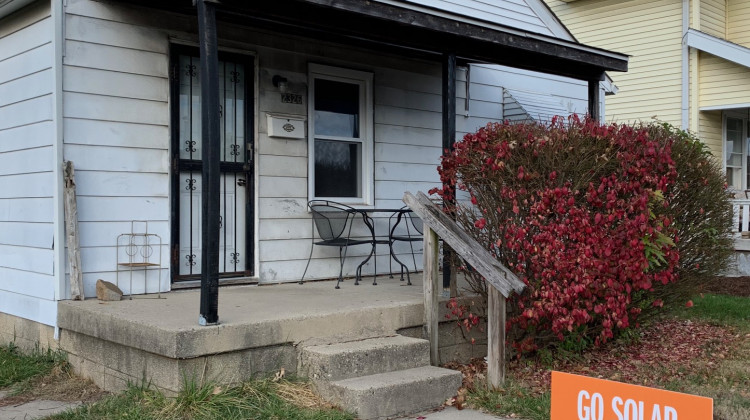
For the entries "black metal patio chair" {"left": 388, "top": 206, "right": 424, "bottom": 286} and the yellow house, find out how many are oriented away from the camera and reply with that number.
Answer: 0

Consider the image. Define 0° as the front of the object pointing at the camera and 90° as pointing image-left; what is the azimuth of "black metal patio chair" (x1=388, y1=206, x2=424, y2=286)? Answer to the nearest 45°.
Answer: approximately 45°

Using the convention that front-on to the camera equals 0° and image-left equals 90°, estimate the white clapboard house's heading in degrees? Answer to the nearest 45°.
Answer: approximately 315°

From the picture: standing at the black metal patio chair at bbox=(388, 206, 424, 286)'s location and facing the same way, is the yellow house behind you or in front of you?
behind

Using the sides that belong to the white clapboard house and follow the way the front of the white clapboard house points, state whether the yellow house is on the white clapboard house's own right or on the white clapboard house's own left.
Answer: on the white clapboard house's own left

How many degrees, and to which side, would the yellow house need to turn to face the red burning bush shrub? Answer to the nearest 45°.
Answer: approximately 45° to its right

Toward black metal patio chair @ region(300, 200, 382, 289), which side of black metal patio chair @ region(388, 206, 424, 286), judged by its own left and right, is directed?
front

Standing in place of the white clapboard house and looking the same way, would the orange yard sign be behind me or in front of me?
in front

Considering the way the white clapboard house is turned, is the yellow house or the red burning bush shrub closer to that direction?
the red burning bush shrub

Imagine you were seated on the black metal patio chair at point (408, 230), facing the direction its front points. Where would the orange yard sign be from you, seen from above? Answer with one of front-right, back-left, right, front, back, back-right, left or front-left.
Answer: front-left

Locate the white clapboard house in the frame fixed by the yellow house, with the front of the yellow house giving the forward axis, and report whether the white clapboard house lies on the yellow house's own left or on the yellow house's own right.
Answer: on the yellow house's own right

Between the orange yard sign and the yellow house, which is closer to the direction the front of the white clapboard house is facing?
the orange yard sign

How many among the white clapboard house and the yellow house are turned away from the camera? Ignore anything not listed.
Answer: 0

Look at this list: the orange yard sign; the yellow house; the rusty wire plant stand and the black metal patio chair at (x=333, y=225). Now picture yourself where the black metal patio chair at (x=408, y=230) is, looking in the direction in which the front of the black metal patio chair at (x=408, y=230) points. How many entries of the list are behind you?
1
